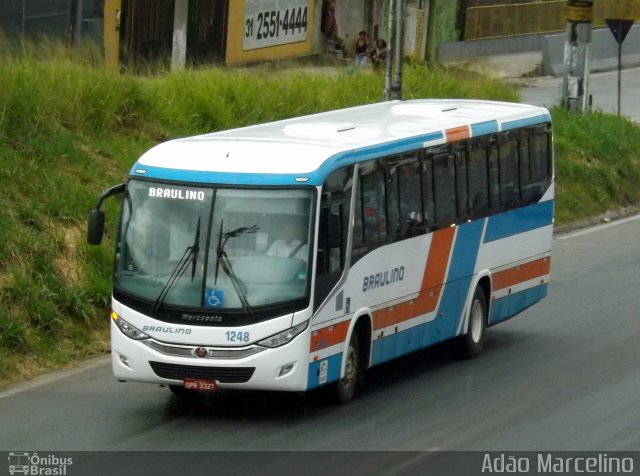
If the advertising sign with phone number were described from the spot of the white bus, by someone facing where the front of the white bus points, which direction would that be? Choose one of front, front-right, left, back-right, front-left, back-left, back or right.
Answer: back-right

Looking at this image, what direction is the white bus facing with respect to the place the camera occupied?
facing the viewer and to the left of the viewer

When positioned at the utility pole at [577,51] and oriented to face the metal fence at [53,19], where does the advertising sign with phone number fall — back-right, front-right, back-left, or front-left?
front-right

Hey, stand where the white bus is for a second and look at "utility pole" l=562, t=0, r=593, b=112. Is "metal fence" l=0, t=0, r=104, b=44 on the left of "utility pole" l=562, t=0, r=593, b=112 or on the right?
left

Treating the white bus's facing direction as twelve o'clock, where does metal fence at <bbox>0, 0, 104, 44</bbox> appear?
The metal fence is roughly at 4 o'clock from the white bus.

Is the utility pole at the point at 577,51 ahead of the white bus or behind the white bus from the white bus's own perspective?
behind
